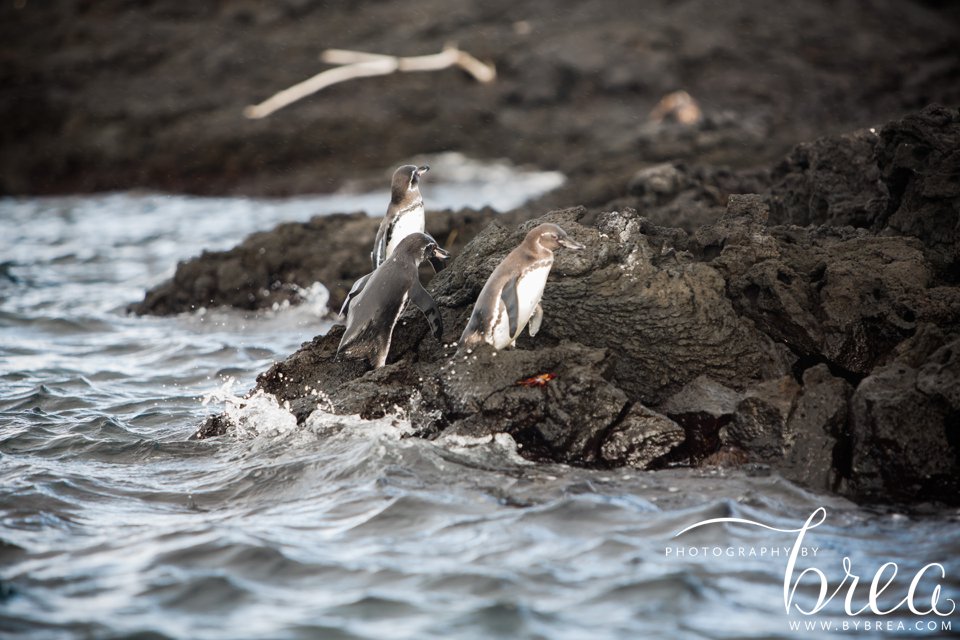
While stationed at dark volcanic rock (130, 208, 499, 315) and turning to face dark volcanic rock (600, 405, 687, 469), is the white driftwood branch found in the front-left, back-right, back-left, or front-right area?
back-left

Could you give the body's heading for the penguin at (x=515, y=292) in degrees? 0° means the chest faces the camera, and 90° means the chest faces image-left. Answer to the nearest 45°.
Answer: approximately 270°

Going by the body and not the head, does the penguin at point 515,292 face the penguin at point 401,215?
no

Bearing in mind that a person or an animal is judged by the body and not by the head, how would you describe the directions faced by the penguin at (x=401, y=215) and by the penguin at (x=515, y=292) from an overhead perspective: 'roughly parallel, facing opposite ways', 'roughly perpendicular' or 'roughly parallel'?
roughly parallel

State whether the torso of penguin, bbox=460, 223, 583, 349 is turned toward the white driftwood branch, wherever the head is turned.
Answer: no
